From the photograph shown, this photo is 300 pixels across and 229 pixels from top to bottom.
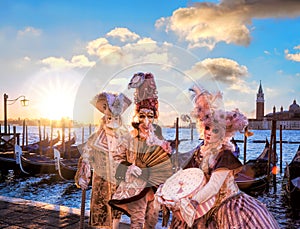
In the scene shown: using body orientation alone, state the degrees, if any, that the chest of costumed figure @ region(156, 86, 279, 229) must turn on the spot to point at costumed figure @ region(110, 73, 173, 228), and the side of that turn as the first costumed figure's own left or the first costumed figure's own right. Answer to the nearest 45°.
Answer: approximately 90° to the first costumed figure's own right

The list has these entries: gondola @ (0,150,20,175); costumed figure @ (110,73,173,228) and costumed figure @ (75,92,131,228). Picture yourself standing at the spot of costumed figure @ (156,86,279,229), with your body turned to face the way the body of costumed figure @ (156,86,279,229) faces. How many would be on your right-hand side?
3

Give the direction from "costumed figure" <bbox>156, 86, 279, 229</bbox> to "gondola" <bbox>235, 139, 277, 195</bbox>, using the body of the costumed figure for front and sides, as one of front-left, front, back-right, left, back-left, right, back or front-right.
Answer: back-right

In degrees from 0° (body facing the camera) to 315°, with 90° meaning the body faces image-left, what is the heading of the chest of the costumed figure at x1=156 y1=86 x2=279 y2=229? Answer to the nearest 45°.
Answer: approximately 45°

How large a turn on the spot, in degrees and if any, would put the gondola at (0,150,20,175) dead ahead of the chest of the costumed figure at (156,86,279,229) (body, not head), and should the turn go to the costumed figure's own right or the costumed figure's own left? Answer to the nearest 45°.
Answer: approximately 90° to the costumed figure's own right

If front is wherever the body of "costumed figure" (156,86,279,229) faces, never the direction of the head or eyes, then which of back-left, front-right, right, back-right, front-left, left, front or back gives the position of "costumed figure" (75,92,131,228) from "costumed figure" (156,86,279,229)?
right
